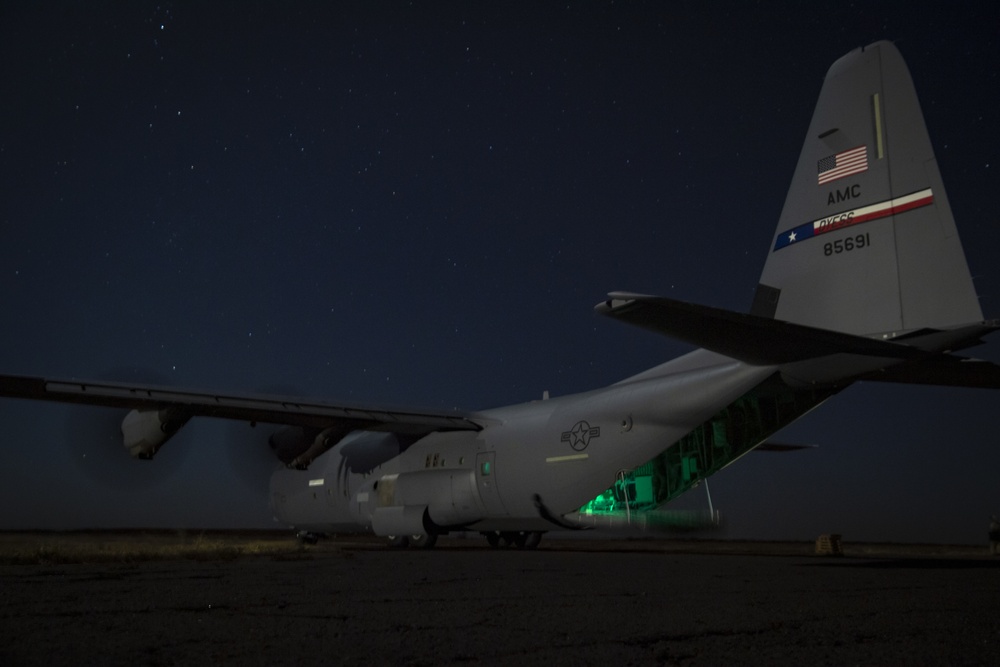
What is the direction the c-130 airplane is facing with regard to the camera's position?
facing away from the viewer and to the left of the viewer
